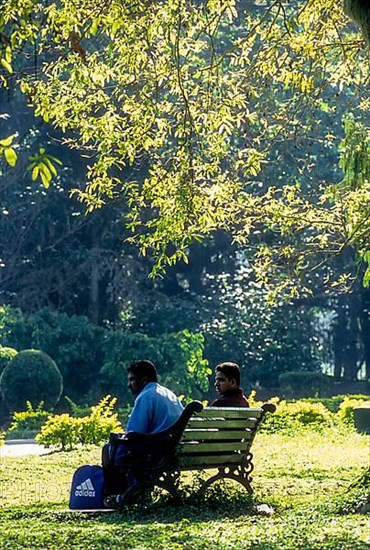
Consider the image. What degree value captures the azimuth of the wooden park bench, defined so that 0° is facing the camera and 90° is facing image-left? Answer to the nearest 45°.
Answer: approximately 135°

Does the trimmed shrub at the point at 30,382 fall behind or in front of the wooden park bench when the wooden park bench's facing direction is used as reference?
in front

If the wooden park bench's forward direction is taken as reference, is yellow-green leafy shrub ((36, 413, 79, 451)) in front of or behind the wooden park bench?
in front

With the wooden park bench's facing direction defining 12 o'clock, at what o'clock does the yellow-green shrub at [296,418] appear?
The yellow-green shrub is roughly at 2 o'clock from the wooden park bench.

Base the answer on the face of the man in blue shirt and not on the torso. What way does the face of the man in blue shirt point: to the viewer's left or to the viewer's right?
to the viewer's left

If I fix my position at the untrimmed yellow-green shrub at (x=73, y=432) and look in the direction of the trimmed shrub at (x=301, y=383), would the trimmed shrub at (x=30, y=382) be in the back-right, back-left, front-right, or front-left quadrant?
front-left
